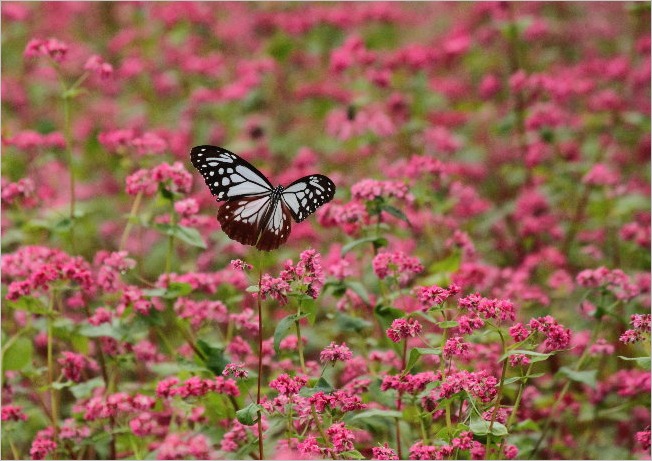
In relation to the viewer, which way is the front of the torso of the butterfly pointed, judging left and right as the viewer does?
facing away from the viewer and to the right of the viewer

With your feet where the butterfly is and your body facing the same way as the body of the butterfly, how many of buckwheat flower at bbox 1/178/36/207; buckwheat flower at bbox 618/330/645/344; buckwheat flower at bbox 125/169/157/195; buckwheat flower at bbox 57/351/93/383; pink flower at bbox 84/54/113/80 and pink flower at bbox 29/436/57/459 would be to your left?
5

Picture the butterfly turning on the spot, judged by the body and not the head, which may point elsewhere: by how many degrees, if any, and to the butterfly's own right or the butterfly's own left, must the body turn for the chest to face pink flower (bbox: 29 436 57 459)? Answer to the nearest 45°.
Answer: approximately 90° to the butterfly's own left

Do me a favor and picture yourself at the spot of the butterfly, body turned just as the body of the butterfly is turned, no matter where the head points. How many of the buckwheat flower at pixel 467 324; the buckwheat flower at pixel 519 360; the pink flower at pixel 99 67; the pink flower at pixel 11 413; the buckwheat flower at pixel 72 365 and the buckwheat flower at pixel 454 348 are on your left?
3

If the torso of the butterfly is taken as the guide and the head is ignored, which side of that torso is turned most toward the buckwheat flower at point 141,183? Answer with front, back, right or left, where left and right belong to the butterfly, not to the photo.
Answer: left

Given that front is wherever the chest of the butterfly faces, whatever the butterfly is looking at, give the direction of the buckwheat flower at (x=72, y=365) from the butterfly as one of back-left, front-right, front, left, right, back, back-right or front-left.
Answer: left
